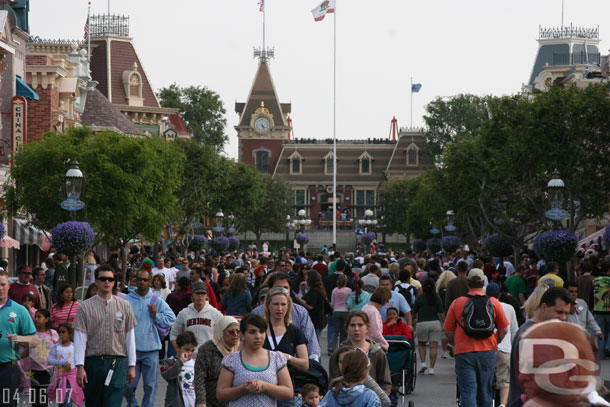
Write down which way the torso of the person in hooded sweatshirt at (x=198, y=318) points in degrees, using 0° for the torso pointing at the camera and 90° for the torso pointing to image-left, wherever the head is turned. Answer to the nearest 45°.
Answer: approximately 0°

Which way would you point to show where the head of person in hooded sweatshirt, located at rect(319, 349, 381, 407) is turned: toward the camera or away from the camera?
away from the camera

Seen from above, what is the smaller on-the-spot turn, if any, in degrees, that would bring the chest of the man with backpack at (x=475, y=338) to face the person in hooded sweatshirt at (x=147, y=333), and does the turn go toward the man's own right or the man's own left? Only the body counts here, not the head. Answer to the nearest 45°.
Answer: approximately 90° to the man's own left

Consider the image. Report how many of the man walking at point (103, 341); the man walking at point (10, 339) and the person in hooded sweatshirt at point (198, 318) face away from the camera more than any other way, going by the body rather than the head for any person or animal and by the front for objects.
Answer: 0

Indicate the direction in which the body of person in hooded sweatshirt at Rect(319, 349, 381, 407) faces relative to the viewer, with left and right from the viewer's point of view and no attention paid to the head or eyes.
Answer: facing away from the viewer

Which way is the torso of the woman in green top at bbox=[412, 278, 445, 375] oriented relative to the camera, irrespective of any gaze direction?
away from the camera

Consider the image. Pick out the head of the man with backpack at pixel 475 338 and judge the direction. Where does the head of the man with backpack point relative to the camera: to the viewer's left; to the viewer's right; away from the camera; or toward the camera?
away from the camera

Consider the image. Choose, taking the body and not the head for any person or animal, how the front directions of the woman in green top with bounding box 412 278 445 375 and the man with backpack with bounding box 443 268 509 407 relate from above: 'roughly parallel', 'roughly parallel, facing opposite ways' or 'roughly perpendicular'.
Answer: roughly parallel

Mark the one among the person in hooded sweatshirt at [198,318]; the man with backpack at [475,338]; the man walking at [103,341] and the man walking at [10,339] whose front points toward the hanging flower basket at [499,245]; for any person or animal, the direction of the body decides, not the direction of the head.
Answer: the man with backpack

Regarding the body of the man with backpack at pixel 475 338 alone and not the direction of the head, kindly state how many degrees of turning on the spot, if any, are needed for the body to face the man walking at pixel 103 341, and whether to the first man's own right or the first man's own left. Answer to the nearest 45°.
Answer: approximately 135° to the first man's own left

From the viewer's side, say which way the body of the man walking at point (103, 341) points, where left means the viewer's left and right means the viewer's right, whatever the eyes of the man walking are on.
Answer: facing the viewer

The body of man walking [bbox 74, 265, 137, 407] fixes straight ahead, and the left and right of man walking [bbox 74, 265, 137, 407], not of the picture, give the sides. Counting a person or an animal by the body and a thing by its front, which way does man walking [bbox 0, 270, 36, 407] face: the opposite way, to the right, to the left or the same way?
the same way

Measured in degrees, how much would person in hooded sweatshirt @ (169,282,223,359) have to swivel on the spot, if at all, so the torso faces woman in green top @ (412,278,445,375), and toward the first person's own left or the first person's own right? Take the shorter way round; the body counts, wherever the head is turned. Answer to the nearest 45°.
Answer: approximately 135° to the first person's own left

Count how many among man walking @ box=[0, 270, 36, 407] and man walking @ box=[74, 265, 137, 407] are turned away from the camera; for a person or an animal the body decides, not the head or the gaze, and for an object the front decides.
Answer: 0

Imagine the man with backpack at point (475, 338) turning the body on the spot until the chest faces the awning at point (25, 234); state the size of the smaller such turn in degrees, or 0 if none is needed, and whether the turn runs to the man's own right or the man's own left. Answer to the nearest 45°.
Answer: approximately 45° to the man's own left

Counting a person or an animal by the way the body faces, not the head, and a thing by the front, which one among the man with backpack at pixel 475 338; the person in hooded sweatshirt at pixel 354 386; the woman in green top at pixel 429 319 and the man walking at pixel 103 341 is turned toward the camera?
the man walking

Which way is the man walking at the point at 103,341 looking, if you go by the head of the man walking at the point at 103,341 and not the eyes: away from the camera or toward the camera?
toward the camera

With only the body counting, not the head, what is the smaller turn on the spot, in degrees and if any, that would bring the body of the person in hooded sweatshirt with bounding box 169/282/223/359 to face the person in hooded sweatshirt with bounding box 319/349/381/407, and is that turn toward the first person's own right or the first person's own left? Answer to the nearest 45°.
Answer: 0° — they already face them
